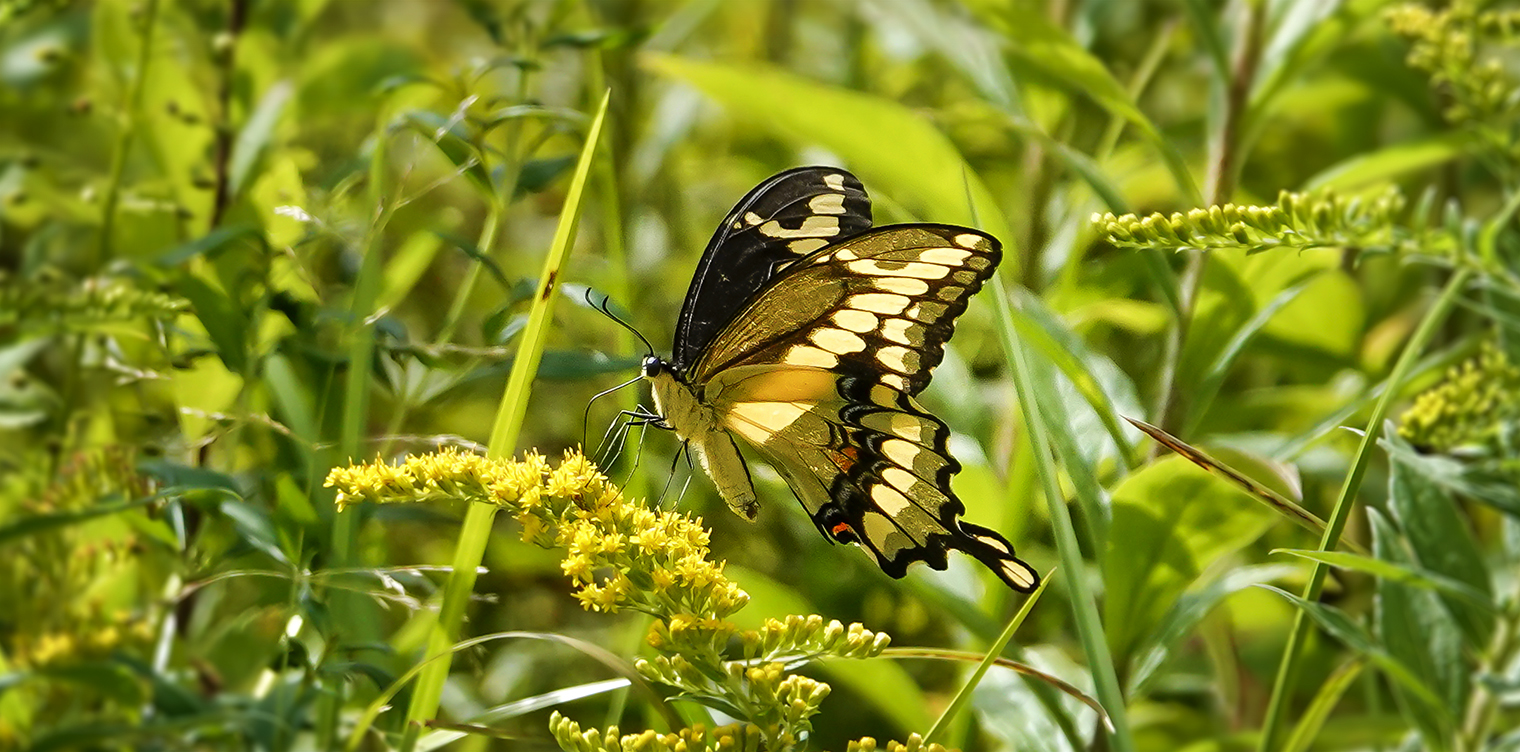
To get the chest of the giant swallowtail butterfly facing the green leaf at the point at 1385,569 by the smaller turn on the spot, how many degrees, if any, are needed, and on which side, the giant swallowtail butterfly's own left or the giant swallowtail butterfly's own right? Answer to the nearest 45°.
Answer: approximately 135° to the giant swallowtail butterfly's own left

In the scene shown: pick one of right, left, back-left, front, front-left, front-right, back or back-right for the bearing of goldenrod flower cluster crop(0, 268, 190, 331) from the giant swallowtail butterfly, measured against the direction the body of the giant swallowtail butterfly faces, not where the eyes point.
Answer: front

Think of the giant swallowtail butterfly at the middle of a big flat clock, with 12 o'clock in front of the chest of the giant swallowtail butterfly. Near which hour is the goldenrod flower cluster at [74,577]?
The goldenrod flower cluster is roughly at 12 o'clock from the giant swallowtail butterfly.

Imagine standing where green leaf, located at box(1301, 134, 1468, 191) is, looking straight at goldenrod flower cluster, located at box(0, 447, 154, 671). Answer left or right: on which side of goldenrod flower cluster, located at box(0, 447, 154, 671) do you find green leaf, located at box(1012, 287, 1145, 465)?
left

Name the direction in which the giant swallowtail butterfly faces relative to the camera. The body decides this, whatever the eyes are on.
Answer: to the viewer's left

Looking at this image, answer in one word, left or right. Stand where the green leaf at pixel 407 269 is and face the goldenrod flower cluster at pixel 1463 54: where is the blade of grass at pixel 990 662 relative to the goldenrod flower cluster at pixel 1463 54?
right

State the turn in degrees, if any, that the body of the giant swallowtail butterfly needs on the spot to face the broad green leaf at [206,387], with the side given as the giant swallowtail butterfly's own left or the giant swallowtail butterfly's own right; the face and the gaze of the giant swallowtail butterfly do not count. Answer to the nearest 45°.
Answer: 0° — it already faces it

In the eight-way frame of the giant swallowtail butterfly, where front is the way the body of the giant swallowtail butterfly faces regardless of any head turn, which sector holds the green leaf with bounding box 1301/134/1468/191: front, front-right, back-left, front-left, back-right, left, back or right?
back-right

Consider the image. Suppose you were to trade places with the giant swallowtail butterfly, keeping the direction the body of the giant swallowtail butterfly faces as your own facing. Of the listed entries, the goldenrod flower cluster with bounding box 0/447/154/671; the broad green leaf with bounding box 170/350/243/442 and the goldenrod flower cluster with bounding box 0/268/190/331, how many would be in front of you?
3
